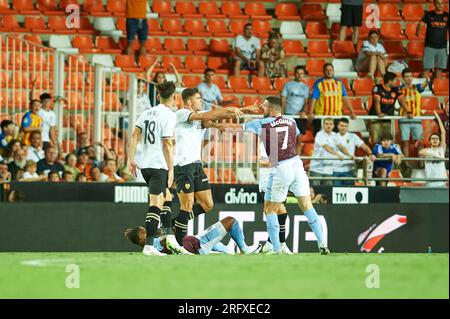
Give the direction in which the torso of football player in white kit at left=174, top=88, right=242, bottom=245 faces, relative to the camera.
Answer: to the viewer's right

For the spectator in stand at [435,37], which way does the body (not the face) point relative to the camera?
toward the camera

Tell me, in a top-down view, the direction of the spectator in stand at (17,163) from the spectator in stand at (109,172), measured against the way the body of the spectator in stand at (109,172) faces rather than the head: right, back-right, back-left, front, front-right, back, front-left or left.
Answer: right

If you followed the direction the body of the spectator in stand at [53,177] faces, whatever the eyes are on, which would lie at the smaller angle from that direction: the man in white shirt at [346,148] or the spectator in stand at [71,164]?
the man in white shirt

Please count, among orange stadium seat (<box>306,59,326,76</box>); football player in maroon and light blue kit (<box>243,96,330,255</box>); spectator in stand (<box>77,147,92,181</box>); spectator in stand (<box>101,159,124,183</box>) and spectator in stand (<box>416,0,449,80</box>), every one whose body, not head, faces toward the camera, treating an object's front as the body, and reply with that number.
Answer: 4

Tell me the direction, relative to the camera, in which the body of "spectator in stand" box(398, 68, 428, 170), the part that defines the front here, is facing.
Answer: toward the camera

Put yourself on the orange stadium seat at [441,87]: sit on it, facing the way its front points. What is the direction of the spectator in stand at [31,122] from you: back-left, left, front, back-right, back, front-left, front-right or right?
front-right

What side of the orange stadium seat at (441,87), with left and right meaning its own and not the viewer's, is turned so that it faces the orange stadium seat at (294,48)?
right

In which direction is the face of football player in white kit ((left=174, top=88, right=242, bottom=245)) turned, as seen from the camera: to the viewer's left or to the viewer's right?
to the viewer's right

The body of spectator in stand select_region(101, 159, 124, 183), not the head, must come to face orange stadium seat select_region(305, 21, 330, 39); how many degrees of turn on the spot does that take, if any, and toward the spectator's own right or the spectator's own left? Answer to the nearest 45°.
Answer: approximately 135° to the spectator's own left

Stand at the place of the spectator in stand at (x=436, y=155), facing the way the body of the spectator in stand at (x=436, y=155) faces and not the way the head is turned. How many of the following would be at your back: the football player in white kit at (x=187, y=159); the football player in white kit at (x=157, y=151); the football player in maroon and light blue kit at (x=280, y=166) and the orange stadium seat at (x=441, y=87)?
1

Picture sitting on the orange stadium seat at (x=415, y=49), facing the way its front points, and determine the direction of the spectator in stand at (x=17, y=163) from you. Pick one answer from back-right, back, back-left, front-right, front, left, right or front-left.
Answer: front-right

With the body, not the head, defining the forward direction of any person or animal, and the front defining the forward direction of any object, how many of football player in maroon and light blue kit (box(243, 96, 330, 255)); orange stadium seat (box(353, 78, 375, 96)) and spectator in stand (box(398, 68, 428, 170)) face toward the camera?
2

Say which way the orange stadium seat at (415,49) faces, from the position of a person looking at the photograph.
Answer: facing the viewer

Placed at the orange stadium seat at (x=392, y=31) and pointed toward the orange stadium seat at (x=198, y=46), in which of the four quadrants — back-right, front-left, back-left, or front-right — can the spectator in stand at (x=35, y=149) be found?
front-left
